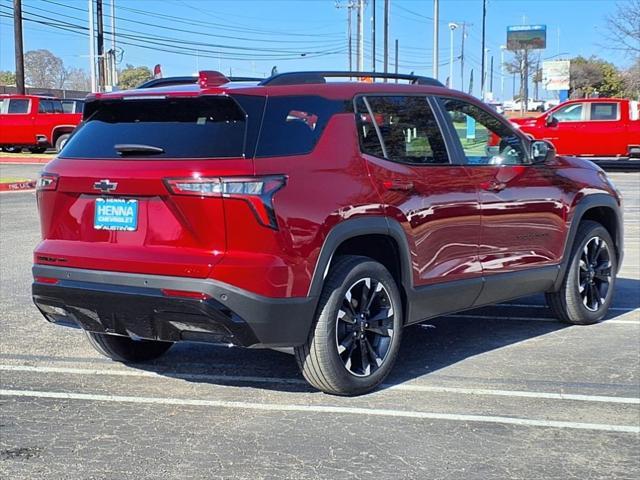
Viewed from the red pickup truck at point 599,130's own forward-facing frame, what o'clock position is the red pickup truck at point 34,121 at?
the red pickup truck at point 34,121 is roughly at 12 o'clock from the red pickup truck at point 599,130.

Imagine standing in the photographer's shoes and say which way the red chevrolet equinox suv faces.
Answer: facing away from the viewer and to the right of the viewer

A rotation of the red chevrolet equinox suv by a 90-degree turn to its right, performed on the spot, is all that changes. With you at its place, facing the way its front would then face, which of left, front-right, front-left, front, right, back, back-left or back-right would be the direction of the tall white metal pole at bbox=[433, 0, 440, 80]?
back-left

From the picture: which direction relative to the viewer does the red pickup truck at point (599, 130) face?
to the viewer's left

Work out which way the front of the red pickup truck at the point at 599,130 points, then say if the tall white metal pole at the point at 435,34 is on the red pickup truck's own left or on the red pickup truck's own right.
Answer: on the red pickup truck's own right

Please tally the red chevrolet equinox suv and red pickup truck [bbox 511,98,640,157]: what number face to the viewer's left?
1

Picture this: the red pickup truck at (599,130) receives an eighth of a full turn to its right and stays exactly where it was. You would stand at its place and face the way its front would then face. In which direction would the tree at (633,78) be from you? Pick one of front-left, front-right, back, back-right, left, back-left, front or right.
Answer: front-right

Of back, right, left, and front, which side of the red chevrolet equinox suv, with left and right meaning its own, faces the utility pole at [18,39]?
left

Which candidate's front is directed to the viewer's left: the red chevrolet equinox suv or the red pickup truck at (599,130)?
the red pickup truck
